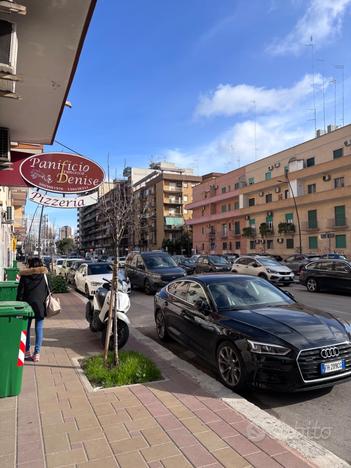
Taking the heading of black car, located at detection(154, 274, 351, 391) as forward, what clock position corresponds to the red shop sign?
The red shop sign is roughly at 5 o'clock from the black car.

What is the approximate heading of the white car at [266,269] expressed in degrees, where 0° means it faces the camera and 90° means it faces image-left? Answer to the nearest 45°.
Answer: approximately 315°

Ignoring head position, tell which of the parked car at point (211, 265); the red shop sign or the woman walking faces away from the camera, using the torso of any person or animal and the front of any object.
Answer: the woman walking

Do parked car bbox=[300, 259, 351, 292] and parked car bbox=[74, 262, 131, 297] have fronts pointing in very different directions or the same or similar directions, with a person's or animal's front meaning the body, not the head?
same or similar directions

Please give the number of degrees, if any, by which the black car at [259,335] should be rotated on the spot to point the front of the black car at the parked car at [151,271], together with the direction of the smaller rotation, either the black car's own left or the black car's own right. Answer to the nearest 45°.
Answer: approximately 135° to the black car's own left

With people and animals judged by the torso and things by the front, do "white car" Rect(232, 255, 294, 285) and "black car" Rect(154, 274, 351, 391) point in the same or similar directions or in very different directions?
same or similar directions

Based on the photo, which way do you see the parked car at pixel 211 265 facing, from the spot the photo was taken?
facing the viewer and to the right of the viewer

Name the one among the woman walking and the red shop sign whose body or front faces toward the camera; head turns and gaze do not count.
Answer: the red shop sign

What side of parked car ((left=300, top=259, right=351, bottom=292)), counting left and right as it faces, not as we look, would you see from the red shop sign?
right

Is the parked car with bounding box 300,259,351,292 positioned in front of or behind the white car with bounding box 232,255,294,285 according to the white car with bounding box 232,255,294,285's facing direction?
in front

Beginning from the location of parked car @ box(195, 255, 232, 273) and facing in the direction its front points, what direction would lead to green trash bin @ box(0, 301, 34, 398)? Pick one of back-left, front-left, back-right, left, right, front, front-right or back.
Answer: front-right

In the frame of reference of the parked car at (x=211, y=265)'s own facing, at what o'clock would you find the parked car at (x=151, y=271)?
the parked car at (x=151, y=271) is roughly at 2 o'clock from the parked car at (x=211, y=265).

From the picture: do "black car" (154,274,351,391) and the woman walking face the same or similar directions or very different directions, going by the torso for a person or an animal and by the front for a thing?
very different directions

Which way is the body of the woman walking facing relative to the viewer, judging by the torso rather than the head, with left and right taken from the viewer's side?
facing away from the viewer
